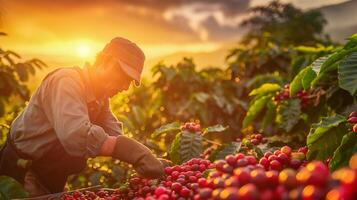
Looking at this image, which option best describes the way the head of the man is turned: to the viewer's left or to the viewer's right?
to the viewer's right

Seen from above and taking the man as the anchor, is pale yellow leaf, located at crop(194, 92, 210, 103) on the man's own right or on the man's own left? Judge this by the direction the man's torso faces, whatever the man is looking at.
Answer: on the man's own left

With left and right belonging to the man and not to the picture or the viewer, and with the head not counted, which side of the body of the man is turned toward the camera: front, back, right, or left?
right
